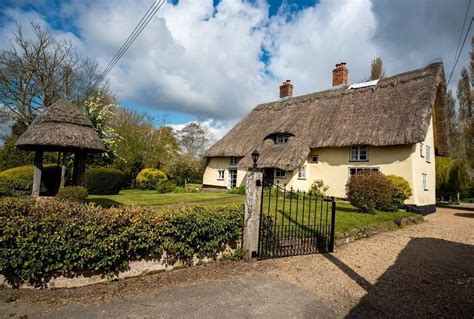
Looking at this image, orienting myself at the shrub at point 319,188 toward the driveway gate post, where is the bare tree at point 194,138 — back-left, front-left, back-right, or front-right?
back-right

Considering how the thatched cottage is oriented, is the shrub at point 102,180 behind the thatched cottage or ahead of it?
ahead

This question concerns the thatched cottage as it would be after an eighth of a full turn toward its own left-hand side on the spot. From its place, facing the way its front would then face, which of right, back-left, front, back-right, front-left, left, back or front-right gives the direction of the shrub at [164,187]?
right

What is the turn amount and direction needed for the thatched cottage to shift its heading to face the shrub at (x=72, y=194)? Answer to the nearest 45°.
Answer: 0° — it already faces it

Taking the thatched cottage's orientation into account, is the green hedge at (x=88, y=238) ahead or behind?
ahead

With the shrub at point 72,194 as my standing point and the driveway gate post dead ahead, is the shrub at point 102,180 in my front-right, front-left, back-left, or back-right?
back-left

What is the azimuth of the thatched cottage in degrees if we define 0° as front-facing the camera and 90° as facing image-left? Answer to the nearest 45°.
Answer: approximately 45°

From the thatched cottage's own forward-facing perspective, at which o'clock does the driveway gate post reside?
The driveway gate post is roughly at 11 o'clock from the thatched cottage.

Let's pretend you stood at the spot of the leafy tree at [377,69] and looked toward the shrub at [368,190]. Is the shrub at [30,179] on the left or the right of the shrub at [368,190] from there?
right

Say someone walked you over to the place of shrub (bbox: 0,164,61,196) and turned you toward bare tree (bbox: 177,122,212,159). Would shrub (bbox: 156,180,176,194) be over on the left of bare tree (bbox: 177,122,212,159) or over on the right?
right

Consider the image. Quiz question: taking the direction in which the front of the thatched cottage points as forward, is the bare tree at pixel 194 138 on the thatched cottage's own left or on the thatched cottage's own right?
on the thatched cottage's own right
